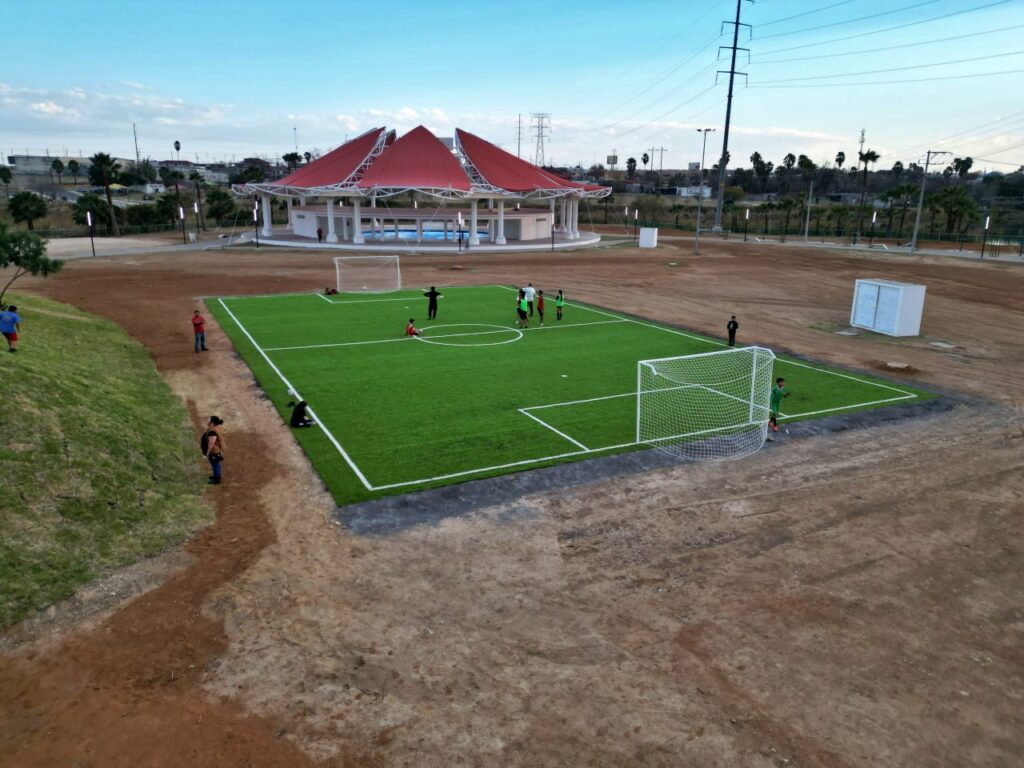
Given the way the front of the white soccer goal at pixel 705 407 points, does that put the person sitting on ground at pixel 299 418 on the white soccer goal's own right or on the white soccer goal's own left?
on the white soccer goal's own left

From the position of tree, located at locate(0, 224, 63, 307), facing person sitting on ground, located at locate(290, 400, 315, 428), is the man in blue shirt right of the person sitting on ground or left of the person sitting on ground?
right

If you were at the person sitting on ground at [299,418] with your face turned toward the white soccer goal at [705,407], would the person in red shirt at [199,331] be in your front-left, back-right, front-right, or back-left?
back-left

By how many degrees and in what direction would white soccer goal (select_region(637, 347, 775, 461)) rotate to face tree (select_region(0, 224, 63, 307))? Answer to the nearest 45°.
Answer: approximately 45° to its left

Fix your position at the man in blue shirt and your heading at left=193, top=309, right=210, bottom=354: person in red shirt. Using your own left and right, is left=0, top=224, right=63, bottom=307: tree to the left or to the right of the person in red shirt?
left

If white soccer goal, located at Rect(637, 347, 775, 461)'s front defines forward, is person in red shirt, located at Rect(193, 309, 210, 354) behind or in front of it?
in front

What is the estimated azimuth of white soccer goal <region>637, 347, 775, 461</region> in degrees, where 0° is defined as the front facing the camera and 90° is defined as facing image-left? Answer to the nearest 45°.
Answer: approximately 135°

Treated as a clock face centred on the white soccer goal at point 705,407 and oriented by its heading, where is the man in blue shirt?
The man in blue shirt is roughly at 10 o'clock from the white soccer goal.
